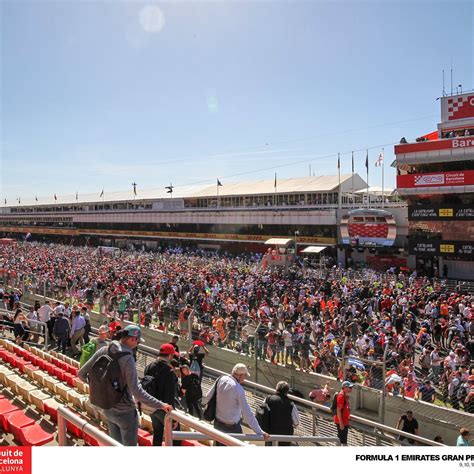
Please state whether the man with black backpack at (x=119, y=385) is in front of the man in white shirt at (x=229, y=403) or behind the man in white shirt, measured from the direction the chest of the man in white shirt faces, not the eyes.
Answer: behind

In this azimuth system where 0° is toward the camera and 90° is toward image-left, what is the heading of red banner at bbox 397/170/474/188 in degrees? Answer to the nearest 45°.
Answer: approximately 0°

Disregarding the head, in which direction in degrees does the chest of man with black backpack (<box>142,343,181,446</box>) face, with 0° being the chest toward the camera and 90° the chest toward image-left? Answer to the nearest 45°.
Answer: approximately 225°

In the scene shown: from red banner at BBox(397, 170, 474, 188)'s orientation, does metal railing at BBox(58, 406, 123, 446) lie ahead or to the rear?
ahead

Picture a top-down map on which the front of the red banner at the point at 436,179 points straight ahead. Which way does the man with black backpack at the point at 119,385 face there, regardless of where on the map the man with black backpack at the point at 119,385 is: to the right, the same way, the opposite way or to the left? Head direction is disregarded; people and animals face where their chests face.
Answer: the opposite way

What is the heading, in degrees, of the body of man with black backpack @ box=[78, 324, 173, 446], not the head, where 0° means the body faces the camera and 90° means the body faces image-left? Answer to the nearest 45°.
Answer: approximately 225°

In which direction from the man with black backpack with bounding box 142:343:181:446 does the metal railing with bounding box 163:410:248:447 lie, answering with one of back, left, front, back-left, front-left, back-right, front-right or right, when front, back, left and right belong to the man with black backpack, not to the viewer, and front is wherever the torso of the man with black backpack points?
back-right

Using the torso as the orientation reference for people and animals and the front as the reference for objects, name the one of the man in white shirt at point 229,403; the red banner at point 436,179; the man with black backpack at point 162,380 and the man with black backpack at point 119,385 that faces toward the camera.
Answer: the red banner

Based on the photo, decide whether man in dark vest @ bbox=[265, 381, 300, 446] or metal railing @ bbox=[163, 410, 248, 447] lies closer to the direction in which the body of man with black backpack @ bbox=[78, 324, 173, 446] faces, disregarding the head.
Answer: the man in dark vest

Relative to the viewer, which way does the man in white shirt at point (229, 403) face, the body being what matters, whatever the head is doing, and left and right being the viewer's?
facing away from the viewer and to the right of the viewer

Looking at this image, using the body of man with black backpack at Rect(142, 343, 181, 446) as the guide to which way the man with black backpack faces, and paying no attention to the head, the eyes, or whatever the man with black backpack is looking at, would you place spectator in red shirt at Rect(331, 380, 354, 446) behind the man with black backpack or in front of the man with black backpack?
in front
